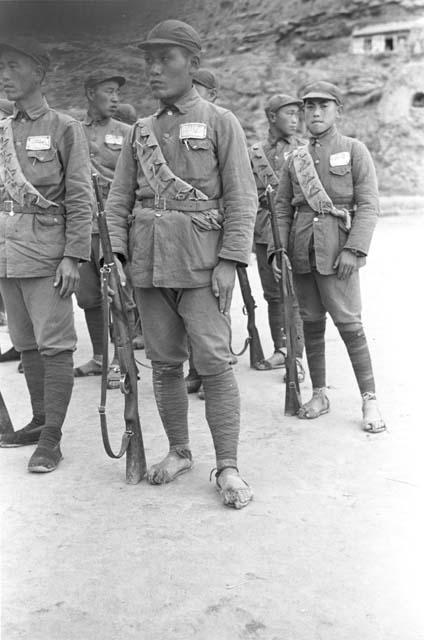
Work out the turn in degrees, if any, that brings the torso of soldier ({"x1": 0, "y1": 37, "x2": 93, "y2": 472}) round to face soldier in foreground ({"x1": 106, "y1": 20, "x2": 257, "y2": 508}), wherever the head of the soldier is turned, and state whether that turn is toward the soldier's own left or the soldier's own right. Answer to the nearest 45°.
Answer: approximately 90° to the soldier's own left

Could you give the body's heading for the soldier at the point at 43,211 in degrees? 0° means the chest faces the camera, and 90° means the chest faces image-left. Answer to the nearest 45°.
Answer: approximately 45°
